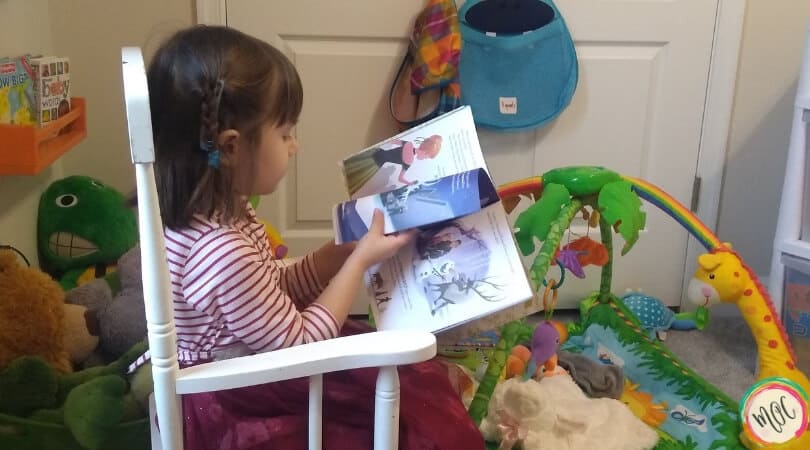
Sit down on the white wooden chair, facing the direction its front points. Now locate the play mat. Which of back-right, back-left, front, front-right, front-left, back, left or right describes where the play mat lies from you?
front-left

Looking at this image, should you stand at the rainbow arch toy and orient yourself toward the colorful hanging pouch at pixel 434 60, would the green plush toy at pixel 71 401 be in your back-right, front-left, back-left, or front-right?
front-left

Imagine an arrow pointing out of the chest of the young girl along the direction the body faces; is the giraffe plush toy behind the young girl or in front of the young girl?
in front

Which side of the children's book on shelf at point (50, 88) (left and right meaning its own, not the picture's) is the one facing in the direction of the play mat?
front

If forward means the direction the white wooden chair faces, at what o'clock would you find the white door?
The white door is roughly at 10 o'clock from the white wooden chair.

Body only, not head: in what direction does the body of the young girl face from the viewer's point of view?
to the viewer's right

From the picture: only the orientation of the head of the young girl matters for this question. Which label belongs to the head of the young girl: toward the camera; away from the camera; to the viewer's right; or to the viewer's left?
to the viewer's right

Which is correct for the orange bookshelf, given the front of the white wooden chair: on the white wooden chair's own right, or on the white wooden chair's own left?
on the white wooden chair's own left

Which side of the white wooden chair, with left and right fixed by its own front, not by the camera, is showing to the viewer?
right

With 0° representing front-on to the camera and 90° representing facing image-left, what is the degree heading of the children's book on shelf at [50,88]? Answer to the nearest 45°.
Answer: approximately 315°
